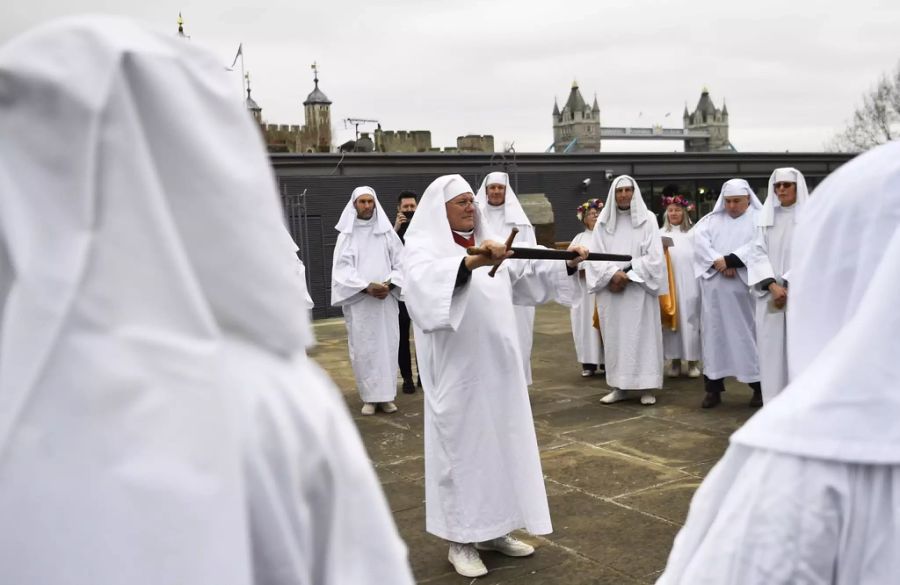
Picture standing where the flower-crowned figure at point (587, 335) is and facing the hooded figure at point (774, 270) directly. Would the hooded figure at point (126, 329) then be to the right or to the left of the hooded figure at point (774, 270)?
right

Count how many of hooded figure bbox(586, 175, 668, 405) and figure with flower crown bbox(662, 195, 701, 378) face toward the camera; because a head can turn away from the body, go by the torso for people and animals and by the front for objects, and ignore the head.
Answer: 2

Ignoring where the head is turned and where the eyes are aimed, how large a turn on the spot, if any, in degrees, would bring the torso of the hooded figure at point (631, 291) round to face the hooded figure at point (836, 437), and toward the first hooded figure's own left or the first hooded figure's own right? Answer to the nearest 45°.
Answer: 0° — they already face them

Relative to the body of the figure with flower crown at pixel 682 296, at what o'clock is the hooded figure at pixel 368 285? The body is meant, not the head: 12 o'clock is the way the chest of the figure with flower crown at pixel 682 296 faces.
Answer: the hooded figure at pixel 368 285 is roughly at 2 o'clock from the figure with flower crown at pixel 682 296.

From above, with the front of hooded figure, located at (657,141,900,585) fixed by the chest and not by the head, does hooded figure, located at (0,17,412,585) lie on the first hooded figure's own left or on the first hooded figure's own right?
on the first hooded figure's own left

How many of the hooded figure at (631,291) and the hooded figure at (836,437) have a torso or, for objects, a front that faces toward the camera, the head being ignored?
1

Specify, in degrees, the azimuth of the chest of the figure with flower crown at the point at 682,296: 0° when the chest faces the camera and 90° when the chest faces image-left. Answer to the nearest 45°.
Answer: approximately 0°

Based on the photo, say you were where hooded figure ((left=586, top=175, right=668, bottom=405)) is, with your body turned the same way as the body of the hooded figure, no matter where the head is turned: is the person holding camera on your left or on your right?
on your right

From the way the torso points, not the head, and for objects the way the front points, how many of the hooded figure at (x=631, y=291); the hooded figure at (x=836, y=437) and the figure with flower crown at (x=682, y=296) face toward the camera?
2
